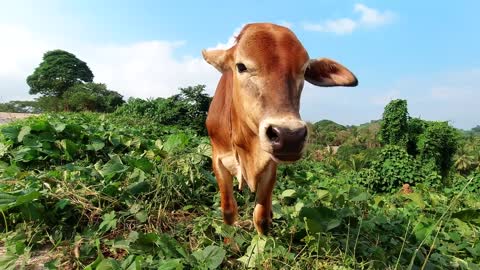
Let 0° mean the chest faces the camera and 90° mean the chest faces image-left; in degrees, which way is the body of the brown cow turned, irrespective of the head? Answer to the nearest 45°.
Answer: approximately 0°

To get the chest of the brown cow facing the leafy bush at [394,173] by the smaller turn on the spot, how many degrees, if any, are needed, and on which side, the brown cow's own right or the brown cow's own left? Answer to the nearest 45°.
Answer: approximately 180°

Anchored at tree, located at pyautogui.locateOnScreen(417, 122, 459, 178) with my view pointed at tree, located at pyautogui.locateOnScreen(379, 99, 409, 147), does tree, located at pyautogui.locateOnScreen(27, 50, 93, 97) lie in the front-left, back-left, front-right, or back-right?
front-left

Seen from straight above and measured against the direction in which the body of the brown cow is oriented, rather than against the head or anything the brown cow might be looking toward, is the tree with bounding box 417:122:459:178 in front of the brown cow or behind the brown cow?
behind

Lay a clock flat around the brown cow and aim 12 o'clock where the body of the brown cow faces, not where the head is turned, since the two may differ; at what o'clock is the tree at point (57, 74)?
The tree is roughly at 5 o'clock from the brown cow.

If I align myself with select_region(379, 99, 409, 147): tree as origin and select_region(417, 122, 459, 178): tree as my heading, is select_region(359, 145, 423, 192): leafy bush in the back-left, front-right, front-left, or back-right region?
front-right

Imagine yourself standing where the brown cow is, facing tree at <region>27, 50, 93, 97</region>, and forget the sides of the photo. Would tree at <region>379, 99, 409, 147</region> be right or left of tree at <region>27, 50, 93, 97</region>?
right

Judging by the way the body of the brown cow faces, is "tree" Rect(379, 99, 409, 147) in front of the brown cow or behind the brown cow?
behind

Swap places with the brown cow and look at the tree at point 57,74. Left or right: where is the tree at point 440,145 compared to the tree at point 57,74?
right
